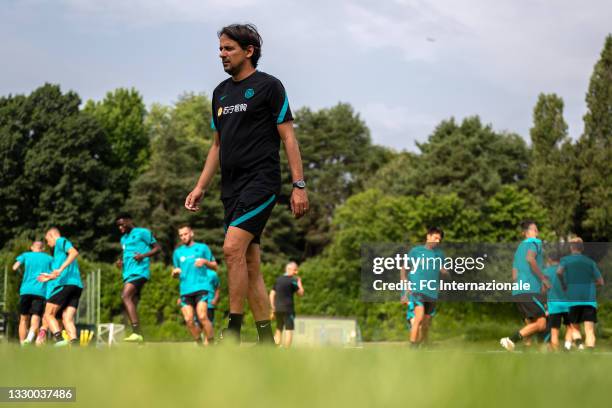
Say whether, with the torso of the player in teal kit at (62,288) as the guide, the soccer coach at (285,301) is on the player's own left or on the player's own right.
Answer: on the player's own right

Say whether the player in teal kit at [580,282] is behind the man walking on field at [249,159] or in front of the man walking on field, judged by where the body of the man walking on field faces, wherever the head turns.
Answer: behind

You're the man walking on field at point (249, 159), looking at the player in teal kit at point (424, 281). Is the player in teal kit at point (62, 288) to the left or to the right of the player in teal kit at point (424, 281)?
left

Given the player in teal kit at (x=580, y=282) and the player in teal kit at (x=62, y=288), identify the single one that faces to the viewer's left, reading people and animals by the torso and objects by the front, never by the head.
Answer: the player in teal kit at (x=62, y=288)

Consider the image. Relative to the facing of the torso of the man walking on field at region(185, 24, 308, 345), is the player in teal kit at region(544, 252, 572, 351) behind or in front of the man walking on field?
behind

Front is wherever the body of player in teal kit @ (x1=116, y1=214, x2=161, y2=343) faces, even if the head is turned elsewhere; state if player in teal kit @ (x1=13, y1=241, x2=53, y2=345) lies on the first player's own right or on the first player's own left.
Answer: on the first player's own right

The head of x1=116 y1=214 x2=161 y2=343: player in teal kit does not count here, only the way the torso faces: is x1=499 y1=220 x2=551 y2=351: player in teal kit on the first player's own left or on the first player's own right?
on the first player's own left

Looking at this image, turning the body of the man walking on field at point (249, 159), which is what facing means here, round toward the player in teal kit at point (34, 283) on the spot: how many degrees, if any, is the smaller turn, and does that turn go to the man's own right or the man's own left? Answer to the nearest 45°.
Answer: approximately 135° to the man's own right

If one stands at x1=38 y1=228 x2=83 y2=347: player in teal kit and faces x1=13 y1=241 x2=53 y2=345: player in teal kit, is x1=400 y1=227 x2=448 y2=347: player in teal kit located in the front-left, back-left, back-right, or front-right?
back-right

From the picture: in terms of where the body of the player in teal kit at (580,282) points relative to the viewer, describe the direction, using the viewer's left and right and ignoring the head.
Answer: facing away from the viewer

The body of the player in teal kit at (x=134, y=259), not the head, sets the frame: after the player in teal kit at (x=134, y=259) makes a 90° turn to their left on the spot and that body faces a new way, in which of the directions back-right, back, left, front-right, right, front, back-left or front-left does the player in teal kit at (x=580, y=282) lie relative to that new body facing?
front-left

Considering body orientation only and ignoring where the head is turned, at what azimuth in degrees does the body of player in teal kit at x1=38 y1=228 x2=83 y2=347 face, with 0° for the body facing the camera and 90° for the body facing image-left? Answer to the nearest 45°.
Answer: approximately 90°

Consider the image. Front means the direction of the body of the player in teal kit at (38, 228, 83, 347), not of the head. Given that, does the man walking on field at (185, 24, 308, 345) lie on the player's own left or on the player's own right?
on the player's own left
